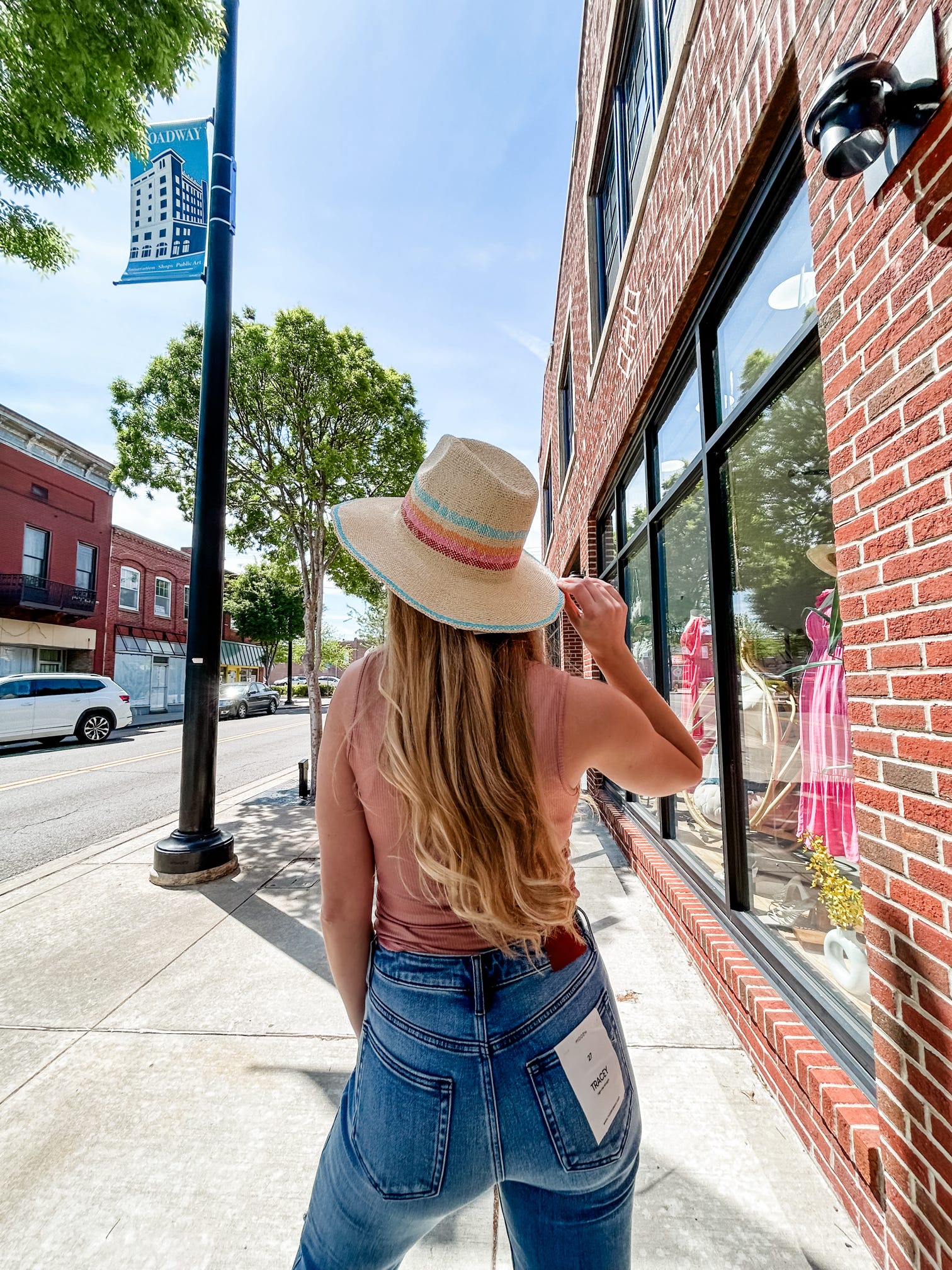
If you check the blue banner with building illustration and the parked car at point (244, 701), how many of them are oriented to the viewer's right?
0

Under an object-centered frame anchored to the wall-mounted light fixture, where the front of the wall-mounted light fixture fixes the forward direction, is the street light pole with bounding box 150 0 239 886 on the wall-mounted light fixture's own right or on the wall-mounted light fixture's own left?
on the wall-mounted light fixture's own right

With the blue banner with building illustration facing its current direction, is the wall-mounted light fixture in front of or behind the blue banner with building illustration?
in front

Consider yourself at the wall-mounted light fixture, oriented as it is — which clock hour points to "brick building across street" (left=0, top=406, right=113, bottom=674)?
The brick building across street is roughly at 2 o'clock from the wall-mounted light fixture.

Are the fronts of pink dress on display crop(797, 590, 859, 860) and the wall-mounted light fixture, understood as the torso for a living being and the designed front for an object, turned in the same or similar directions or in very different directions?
same or similar directions

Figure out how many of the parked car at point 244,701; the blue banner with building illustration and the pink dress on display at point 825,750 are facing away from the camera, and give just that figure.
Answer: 0

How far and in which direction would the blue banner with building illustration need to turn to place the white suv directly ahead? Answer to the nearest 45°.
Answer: approximately 180°

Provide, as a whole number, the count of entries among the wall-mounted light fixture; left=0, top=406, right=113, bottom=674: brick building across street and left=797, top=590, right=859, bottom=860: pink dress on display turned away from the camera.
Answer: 0

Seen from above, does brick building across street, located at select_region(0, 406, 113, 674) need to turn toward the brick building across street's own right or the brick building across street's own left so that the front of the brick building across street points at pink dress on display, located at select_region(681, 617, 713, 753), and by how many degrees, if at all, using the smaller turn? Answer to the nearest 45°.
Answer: approximately 45° to the brick building across street's own right

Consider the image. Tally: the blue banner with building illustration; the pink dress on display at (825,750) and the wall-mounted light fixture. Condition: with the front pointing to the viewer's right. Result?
0

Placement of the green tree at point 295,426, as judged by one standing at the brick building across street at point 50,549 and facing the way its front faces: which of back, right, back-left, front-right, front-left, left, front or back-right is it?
front-right

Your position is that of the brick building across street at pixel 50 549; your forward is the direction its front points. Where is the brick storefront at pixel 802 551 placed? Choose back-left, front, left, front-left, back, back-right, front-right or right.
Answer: front-right

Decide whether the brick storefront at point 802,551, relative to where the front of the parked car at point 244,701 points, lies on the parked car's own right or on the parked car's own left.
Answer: on the parked car's own left

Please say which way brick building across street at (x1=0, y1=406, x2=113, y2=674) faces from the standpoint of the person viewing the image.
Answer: facing the viewer and to the right of the viewer

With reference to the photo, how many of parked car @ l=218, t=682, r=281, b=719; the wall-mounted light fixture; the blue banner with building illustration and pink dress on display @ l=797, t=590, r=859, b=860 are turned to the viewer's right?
0
